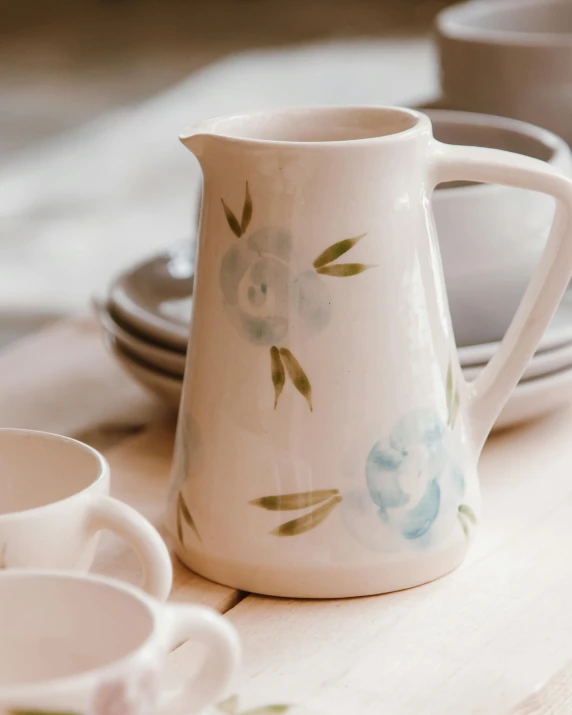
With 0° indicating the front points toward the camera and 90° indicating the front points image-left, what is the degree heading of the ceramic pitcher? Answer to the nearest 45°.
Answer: approximately 90°
